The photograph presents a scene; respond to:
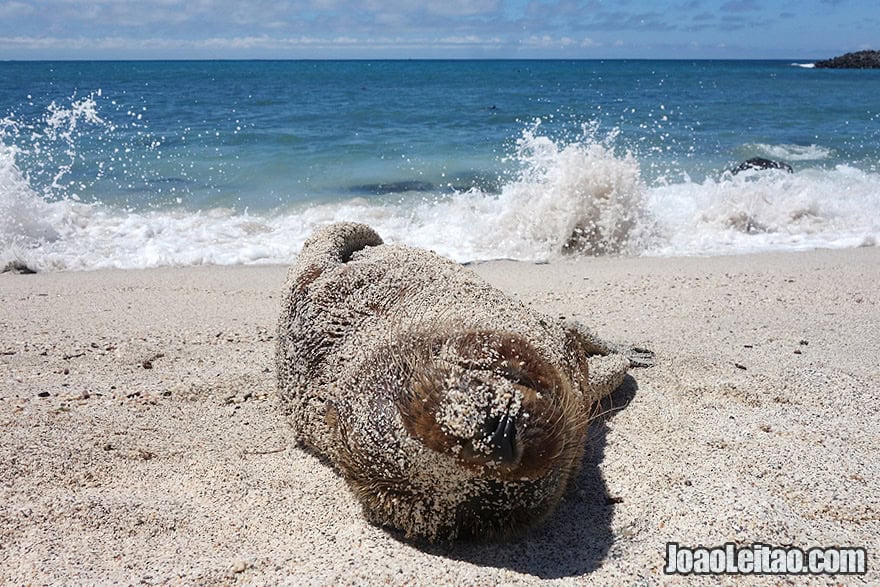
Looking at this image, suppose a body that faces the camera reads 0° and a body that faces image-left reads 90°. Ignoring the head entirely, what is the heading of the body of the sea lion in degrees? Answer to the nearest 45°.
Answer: approximately 315°

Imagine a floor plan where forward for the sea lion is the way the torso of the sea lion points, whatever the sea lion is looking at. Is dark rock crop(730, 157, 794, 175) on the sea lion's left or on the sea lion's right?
on the sea lion's left

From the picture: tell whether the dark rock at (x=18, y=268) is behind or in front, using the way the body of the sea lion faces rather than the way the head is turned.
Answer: behind
